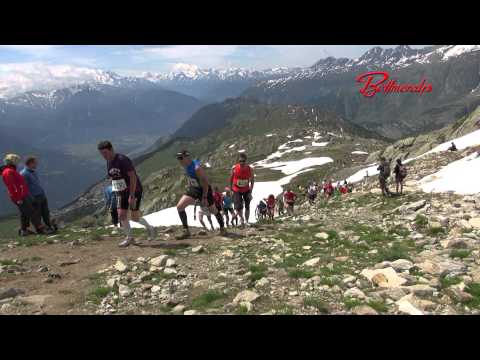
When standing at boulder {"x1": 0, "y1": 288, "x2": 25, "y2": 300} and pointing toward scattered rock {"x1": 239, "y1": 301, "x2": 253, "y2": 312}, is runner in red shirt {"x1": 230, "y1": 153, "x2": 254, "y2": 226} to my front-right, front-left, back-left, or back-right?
front-left

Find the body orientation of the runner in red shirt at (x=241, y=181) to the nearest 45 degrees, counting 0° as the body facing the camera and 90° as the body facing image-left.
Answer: approximately 0°

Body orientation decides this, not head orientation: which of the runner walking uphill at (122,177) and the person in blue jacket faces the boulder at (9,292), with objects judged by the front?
the runner walking uphill

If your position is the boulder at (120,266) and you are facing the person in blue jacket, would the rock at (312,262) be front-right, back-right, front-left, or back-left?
back-right

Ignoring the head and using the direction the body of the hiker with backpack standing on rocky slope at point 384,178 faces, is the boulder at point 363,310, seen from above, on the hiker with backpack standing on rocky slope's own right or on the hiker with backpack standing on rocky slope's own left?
on the hiker with backpack standing on rocky slope's own left

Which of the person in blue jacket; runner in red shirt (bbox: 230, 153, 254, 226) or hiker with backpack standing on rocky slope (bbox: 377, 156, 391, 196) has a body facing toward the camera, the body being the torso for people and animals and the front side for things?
the runner in red shirt

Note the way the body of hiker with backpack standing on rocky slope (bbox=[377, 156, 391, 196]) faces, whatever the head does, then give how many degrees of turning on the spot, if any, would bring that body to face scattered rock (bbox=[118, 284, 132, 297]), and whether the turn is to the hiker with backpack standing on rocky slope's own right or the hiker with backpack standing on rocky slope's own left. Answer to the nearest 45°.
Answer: approximately 90° to the hiker with backpack standing on rocky slope's own left

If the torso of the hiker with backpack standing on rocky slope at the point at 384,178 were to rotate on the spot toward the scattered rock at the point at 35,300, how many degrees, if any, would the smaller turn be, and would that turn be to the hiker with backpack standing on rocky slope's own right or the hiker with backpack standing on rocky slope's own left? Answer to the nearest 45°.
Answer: approximately 90° to the hiker with backpack standing on rocky slope's own left

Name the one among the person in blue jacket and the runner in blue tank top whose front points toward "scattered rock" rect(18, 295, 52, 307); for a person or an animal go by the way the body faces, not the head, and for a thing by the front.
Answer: the runner in blue tank top

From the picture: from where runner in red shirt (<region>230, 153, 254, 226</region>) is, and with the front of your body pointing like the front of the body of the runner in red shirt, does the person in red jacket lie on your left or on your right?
on your right

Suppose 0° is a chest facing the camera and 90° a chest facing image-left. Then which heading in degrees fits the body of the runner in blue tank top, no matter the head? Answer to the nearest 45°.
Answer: approximately 45°

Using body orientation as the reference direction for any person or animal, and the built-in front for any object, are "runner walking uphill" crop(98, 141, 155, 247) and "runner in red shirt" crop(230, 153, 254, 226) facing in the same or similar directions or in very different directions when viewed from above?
same or similar directions

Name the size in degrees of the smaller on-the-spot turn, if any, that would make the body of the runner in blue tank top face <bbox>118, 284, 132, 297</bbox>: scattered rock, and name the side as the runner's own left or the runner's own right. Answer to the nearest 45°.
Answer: approximately 45° to the runner's own left
